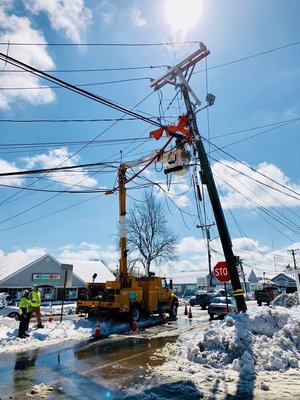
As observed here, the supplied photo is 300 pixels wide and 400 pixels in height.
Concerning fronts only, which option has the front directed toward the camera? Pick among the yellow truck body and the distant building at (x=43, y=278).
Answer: the distant building

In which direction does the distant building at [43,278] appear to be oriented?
toward the camera

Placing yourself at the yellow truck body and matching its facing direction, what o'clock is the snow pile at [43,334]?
The snow pile is roughly at 6 o'clock from the yellow truck body.

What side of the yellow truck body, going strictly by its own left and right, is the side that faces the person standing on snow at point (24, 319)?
back

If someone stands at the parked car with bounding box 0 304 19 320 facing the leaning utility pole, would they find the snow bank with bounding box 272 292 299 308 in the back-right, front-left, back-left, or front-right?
front-left

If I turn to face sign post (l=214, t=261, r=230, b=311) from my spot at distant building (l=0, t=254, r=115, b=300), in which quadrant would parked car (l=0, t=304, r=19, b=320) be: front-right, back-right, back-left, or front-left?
front-right

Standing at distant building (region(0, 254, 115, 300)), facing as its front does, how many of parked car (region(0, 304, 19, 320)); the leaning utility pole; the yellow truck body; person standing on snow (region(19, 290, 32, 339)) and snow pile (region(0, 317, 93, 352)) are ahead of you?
5

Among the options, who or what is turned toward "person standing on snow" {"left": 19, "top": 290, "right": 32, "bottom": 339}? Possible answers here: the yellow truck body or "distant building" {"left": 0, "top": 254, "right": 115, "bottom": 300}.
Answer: the distant building

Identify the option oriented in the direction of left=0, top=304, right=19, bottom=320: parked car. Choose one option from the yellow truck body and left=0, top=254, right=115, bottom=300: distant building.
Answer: the distant building

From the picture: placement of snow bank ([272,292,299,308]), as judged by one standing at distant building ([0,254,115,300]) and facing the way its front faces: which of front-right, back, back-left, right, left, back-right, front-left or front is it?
front-left

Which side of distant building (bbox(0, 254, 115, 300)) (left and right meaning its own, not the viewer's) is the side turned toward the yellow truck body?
front

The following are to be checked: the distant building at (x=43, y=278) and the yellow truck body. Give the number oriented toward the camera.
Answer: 1

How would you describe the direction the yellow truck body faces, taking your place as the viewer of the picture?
facing away from the viewer and to the right of the viewer

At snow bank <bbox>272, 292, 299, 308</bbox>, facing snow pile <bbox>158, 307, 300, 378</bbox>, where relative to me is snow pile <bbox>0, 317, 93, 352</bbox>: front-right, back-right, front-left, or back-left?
front-right

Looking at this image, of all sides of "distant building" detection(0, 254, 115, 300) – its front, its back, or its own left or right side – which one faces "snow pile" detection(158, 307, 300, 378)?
front

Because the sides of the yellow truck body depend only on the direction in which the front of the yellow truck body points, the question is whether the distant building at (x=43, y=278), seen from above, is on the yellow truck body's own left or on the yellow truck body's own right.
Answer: on the yellow truck body's own left

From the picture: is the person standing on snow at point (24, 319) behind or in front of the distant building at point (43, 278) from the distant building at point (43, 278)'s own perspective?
in front

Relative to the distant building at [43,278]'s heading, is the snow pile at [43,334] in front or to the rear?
in front
